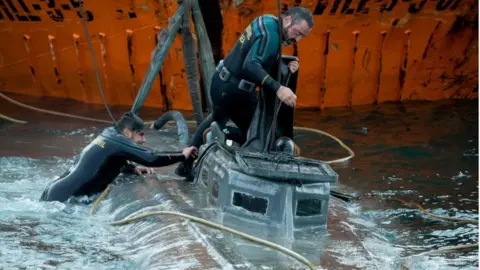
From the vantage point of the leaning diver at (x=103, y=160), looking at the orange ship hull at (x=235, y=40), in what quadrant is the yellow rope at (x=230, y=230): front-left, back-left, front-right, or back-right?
back-right

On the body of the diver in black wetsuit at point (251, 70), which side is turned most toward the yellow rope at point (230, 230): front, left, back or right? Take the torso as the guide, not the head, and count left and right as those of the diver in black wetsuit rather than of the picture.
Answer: right

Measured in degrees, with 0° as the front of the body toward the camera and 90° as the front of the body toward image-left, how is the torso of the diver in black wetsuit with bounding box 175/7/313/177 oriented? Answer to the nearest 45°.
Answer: approximately 270°

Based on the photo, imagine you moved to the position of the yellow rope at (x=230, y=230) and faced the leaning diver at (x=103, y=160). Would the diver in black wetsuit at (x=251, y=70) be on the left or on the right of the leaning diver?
right
